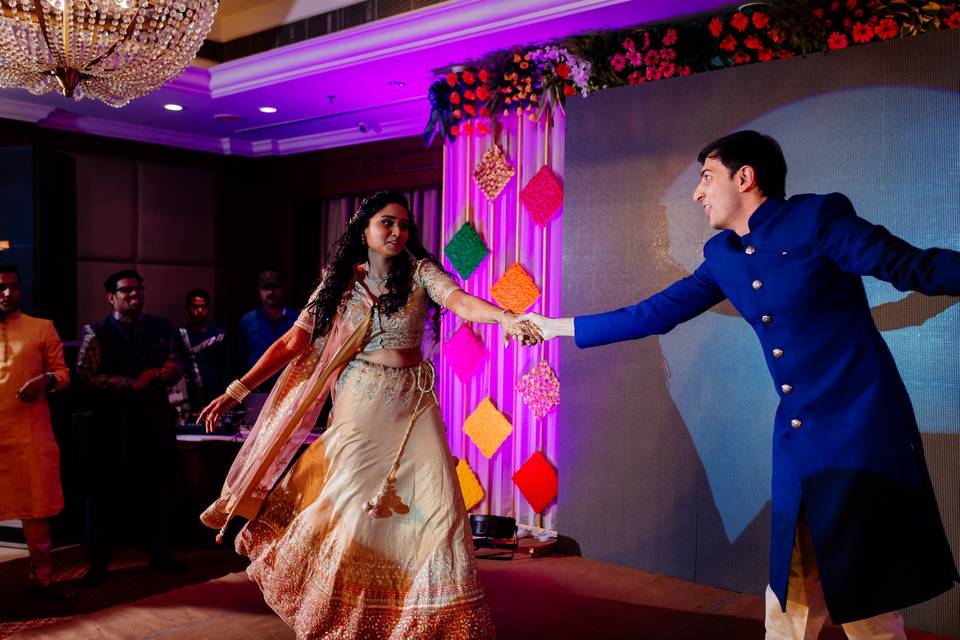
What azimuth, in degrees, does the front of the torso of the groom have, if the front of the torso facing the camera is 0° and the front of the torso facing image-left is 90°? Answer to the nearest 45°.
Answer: approximately 45°

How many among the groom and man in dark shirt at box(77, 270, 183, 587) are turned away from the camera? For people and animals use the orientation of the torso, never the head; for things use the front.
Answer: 0

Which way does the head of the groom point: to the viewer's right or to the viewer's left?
to the viewer's left

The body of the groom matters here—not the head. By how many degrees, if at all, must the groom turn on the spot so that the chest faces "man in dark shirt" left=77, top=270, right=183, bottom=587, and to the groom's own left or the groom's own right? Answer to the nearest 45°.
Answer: approximately 90° to the groom's own right

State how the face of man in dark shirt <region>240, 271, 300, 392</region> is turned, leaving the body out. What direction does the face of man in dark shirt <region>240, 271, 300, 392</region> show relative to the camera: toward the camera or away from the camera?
toward the camera

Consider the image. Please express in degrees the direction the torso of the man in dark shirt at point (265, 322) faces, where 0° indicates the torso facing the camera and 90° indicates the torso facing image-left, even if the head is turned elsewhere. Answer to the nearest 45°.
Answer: approximately 0°

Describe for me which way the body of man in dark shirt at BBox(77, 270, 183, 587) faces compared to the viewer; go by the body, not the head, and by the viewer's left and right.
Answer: facing the viewer and to the right of the viewer

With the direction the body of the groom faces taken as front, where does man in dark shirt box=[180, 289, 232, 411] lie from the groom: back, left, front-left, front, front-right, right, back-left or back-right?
right

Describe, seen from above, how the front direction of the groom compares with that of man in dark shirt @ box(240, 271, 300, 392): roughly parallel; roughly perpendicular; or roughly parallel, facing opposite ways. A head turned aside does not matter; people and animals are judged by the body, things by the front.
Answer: roughly perpendicular

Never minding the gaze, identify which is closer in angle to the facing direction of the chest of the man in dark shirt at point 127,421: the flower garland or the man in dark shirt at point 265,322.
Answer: the flower garland
